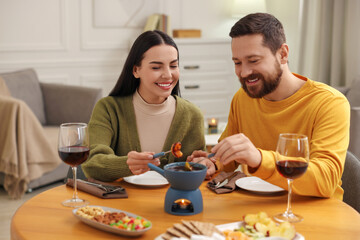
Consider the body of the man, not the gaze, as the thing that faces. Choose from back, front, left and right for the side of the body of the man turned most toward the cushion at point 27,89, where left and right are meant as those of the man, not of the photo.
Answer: right

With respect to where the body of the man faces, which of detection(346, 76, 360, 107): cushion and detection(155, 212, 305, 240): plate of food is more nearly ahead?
the plate of food

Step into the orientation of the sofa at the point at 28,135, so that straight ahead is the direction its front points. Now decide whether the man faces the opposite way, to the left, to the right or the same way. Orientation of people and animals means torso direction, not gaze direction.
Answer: to the right

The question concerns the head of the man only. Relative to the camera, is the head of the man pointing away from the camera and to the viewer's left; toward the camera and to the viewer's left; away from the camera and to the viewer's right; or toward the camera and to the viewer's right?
toward the camera and to the viewer's left

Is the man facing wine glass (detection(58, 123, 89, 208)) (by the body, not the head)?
yes

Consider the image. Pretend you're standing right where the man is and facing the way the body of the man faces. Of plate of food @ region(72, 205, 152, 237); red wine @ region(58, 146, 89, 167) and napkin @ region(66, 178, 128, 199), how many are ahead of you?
3

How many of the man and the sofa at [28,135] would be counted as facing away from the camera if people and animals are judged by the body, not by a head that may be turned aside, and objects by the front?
0

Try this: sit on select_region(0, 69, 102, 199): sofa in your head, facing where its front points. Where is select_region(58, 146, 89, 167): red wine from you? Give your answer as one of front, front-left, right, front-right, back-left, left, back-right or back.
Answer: front-right

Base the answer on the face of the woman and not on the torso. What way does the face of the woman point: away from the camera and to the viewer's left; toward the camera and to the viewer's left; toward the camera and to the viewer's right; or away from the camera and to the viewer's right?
toward the camera and to the viewer's right

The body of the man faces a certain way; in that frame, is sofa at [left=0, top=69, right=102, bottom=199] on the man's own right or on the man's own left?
on the man's own right

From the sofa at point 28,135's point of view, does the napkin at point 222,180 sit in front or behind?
in front

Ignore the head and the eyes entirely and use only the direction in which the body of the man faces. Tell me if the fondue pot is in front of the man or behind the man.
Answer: in front
